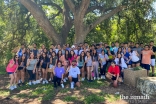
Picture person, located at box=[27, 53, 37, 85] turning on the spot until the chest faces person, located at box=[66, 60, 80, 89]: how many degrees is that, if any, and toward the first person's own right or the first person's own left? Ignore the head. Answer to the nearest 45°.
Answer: approximately 45° to the first person's own left

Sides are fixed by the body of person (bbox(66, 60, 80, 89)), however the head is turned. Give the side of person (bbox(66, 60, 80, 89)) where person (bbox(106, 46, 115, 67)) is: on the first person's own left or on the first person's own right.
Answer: on the first person's own left

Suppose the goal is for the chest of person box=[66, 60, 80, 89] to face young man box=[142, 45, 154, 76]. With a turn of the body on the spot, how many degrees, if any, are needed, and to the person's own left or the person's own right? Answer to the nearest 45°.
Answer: approximately 90° to the person's own left

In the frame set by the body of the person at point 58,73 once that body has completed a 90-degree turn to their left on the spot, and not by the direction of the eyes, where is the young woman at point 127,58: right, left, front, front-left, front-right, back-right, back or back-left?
front

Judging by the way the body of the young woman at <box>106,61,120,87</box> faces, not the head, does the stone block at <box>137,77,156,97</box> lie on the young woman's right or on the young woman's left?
on the young woman's left

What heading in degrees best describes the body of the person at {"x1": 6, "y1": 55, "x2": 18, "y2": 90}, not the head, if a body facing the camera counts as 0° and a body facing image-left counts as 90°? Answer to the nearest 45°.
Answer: approximately 315°

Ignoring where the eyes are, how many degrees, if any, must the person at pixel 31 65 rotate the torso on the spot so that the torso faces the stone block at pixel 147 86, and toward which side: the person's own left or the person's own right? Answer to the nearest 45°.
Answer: approximately 45° to the person's own left

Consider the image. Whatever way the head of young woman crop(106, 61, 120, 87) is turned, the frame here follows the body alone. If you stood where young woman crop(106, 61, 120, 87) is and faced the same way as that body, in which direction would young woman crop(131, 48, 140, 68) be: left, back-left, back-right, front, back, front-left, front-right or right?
back-left

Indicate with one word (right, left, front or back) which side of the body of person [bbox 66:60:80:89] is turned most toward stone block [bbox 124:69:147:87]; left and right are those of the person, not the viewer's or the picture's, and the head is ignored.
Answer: left

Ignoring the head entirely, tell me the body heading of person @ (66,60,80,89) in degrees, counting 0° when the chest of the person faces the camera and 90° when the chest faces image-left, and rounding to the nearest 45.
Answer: approximately 0°

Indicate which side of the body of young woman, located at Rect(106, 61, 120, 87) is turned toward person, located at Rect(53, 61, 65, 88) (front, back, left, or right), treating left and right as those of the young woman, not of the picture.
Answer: right

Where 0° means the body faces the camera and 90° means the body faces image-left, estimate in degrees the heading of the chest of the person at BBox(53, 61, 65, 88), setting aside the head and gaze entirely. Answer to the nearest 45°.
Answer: approximately 0°
